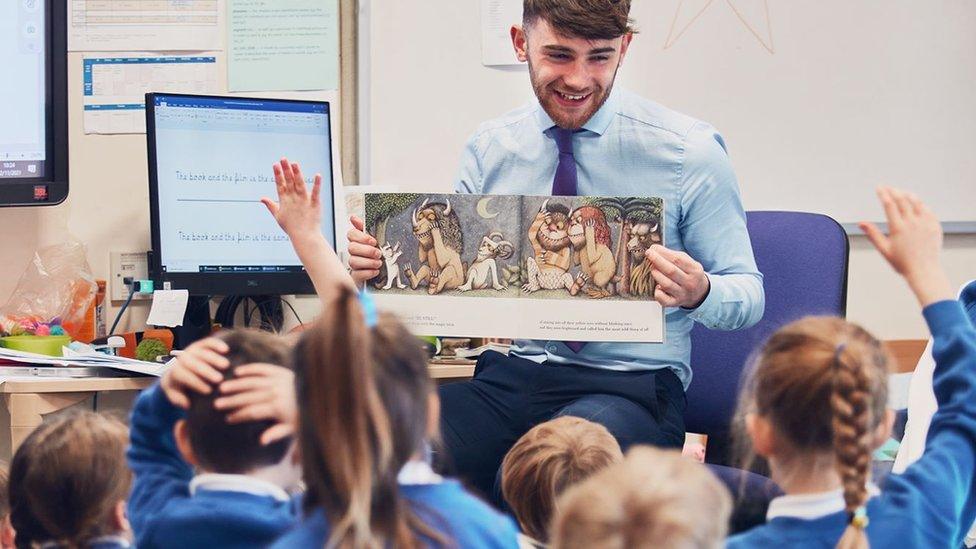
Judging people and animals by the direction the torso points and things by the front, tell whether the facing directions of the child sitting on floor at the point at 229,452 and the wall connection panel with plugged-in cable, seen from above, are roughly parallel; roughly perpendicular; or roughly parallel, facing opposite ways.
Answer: roughly parallel, facing opposite ways

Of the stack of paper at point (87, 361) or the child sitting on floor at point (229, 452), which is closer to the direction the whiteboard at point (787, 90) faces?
the child sitting on floor

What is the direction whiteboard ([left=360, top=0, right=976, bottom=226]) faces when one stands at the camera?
facing the viewer

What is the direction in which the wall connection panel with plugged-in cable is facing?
toward the camera

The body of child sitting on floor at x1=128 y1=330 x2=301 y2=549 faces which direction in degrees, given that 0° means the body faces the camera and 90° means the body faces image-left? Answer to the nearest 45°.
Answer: approximately 180°

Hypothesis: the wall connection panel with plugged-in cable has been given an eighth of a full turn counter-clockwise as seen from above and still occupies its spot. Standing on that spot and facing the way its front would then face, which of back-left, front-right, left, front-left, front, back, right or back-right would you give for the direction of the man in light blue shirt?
front

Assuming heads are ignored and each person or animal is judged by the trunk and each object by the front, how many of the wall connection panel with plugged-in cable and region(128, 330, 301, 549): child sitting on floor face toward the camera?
1

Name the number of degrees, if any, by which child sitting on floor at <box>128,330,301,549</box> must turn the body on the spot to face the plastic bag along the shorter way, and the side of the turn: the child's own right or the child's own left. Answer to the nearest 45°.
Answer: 0° — they already face it

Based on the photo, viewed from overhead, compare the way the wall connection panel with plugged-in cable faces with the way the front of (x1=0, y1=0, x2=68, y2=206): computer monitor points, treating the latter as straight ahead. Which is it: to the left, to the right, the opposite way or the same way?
the same way

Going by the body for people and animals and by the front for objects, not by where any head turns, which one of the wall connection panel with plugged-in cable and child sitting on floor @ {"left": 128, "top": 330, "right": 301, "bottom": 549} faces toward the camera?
the wall connection panel with plugged-in cable

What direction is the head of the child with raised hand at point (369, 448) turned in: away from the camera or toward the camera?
away from the camera

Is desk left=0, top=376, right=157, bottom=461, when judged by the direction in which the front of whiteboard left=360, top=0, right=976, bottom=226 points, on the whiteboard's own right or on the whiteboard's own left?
on the whiteboard's own right

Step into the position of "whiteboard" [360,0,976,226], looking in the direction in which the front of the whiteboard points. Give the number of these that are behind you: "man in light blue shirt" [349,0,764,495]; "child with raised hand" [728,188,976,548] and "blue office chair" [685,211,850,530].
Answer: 0

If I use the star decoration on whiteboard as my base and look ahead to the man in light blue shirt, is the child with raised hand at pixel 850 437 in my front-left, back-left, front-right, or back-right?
front-left

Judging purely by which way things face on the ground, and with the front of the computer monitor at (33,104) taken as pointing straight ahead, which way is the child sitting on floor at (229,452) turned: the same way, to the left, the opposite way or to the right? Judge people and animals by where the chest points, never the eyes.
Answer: the opposite way

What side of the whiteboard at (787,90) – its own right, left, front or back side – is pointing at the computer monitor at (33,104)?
right

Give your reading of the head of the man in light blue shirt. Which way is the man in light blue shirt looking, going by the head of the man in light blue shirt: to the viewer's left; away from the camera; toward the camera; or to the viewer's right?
toward the camera

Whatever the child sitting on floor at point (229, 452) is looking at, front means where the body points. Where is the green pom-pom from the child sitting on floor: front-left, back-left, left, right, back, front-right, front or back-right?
front

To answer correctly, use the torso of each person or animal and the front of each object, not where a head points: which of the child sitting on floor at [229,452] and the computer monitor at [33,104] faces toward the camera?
the computer monitor
